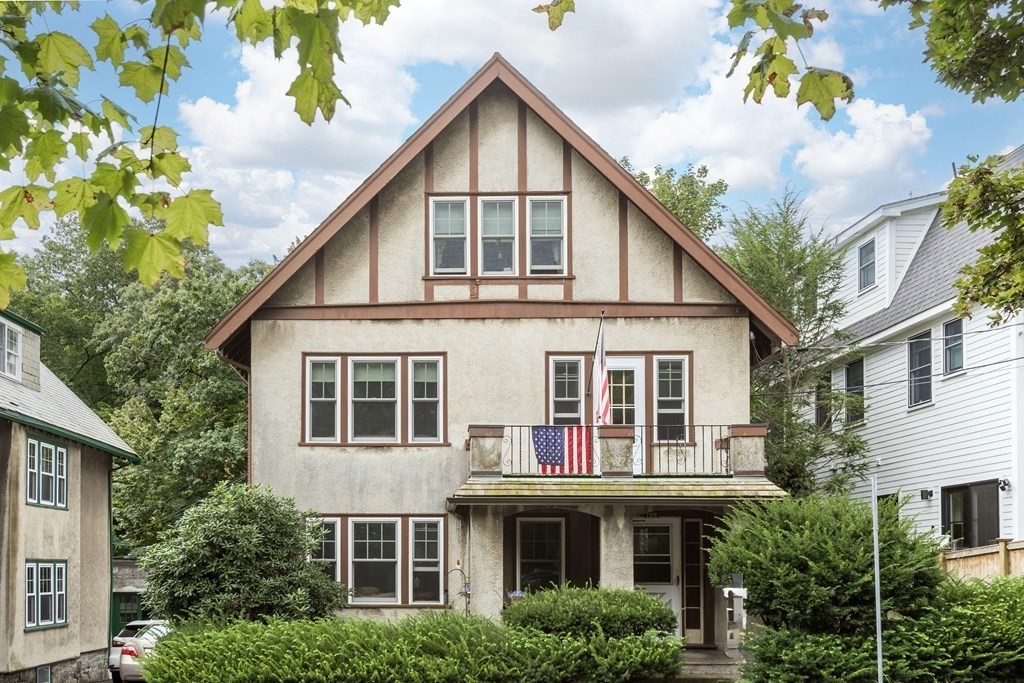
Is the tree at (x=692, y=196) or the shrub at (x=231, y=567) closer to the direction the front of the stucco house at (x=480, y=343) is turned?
the shrub

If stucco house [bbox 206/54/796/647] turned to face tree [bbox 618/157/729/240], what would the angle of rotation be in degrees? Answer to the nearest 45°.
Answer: approximately 180°

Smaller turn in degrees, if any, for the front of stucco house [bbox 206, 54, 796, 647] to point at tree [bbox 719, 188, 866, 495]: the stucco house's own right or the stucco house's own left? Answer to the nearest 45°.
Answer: approximately 135° to the stucco house's own left

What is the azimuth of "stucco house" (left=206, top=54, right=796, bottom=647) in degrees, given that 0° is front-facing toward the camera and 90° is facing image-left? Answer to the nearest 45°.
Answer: approximately 0°

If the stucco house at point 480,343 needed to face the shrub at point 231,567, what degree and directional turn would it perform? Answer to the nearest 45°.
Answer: approximately 45° to its right
